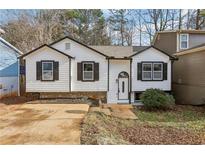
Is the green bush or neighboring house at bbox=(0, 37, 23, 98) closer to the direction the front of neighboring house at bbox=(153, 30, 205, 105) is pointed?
the green bush

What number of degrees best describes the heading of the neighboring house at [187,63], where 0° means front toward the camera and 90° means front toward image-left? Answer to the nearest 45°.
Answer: approximately 0°

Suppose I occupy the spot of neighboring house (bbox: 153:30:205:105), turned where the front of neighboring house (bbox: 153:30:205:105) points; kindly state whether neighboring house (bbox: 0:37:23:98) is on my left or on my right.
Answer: on my right
